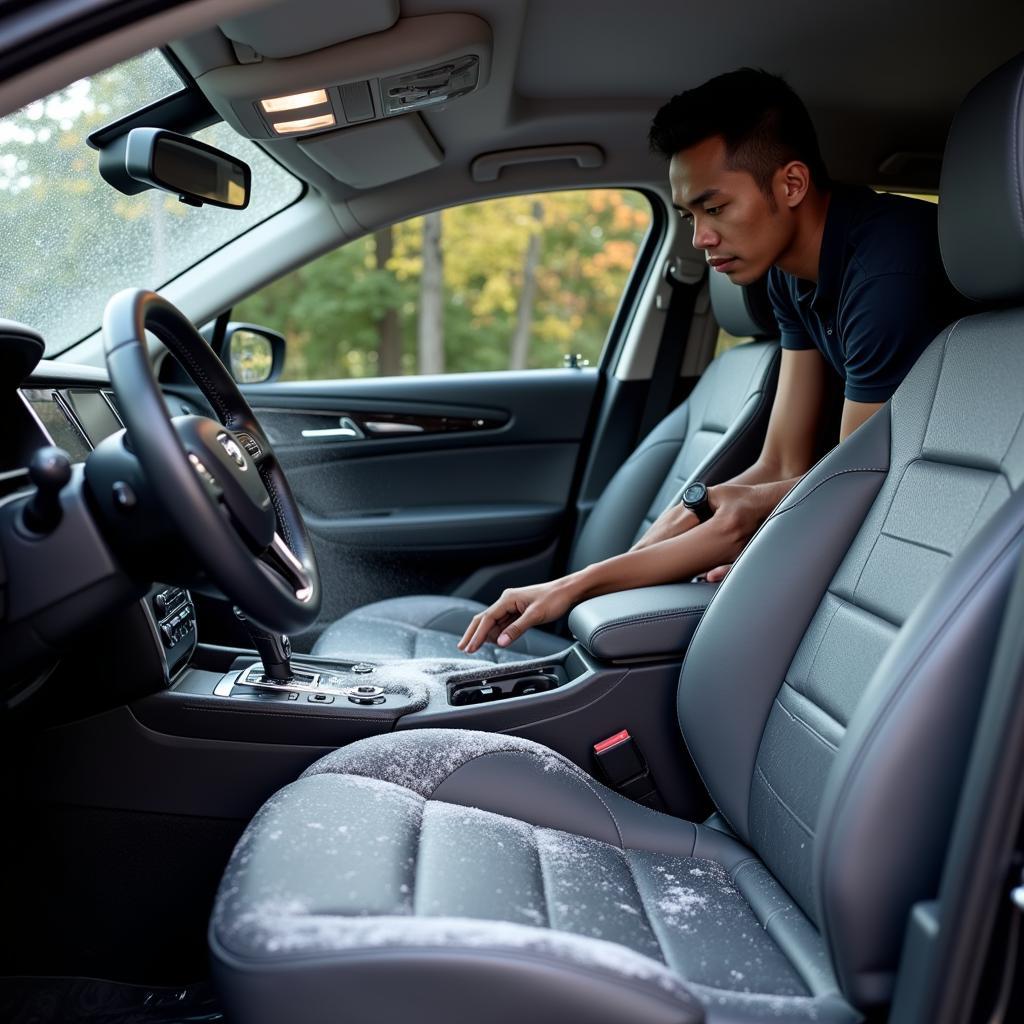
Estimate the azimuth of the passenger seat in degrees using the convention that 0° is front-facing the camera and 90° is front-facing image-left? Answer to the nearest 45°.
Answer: approximately 90°

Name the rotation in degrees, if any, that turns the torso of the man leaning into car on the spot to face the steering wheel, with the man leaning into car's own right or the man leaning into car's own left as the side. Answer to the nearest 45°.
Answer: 0° — they already face it

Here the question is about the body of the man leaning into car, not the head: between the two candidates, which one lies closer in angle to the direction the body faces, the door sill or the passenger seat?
the door sill
